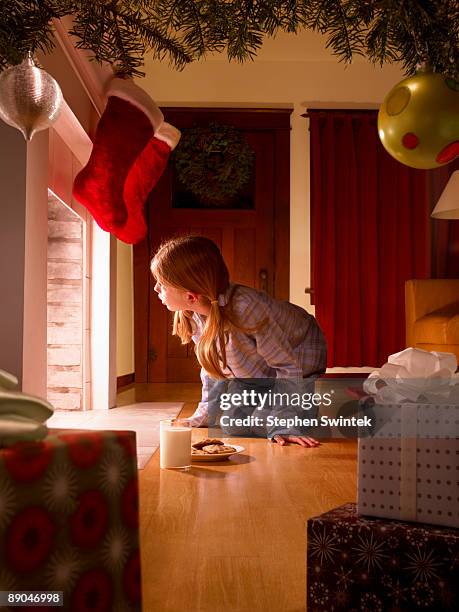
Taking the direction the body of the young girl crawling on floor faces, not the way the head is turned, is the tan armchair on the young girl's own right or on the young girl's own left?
on the young girl's own right

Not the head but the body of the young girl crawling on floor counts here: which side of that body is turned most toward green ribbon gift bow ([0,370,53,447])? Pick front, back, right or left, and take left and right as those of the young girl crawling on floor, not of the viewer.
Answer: left

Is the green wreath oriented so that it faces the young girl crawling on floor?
yes

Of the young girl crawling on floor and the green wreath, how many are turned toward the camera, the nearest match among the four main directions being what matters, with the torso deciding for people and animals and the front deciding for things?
1

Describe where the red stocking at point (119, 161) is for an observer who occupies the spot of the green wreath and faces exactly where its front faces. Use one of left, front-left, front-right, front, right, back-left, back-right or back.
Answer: front

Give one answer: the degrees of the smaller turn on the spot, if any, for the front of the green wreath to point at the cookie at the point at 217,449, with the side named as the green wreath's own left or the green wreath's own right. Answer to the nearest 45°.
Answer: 0° — it already faces it

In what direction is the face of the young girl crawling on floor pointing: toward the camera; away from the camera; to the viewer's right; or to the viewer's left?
to the viewer's left

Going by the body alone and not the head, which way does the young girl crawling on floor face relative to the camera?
to the viewer's left

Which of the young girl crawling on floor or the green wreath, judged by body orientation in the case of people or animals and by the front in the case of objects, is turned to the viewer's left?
the young girl crawling on floor

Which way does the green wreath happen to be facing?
toward the camera

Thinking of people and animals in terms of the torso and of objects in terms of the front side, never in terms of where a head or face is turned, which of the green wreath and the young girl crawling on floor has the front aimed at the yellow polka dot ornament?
the green wreath

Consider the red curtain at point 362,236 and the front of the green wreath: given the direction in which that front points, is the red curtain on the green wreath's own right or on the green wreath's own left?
on the green wreath's own left

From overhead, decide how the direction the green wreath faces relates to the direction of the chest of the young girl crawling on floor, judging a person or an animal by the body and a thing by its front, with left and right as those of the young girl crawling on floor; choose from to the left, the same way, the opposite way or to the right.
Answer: to the left

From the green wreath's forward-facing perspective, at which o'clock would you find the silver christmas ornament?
The silver christmas ornament is roughly at 12 o'clock from the green wreath.

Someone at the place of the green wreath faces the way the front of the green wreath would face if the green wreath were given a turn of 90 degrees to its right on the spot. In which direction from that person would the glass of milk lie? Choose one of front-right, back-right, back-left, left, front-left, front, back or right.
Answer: left
